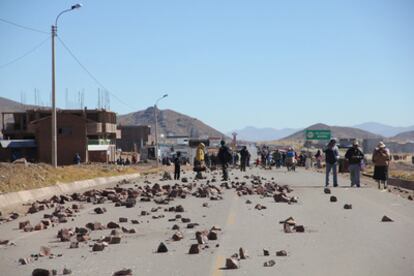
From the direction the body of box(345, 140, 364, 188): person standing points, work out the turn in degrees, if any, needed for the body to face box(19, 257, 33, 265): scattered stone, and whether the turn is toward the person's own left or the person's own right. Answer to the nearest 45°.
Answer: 0° — they already face it

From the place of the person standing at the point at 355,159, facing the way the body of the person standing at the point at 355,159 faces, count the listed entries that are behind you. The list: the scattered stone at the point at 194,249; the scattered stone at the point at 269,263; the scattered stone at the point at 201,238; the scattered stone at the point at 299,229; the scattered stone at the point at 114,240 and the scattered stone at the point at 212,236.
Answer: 0

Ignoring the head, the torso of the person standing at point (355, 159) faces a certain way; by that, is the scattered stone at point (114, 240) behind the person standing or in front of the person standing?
in front

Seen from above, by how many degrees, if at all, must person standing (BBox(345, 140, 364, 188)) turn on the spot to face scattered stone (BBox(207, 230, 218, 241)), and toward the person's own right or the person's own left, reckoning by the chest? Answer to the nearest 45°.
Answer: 0° — they already face it

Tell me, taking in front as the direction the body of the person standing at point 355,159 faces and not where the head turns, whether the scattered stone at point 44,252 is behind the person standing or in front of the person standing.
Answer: in front

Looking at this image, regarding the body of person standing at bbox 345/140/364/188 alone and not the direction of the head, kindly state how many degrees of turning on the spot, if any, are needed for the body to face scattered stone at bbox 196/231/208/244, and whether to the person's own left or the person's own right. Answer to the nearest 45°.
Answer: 0° — they already face it

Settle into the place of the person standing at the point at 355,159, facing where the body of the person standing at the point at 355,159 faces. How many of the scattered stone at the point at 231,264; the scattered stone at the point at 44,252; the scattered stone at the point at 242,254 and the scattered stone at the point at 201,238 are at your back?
0

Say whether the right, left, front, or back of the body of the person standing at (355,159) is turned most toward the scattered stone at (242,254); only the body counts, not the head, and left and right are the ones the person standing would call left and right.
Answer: front

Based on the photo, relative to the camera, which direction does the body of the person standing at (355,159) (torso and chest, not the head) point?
toward the camera

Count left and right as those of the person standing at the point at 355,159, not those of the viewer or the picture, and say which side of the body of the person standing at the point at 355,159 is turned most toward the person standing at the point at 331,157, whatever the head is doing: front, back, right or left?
right

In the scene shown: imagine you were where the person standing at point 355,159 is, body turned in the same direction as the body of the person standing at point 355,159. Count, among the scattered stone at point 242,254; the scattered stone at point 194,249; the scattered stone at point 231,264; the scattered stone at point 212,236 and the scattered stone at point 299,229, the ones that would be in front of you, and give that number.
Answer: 5

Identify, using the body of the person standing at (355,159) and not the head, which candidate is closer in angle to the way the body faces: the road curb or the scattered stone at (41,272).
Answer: the scattered stone

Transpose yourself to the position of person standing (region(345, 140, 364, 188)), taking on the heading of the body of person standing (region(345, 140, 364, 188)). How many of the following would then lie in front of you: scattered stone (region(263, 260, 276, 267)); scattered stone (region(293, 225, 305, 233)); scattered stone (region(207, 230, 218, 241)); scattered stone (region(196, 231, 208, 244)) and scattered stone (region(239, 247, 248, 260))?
5

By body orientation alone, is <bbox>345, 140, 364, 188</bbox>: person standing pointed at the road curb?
no

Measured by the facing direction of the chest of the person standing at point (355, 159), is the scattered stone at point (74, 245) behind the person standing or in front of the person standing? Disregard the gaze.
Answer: in front

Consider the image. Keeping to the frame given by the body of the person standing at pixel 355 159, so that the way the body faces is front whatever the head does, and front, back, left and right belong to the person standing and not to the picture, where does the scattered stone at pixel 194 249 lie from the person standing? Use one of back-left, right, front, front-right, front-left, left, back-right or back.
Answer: front
